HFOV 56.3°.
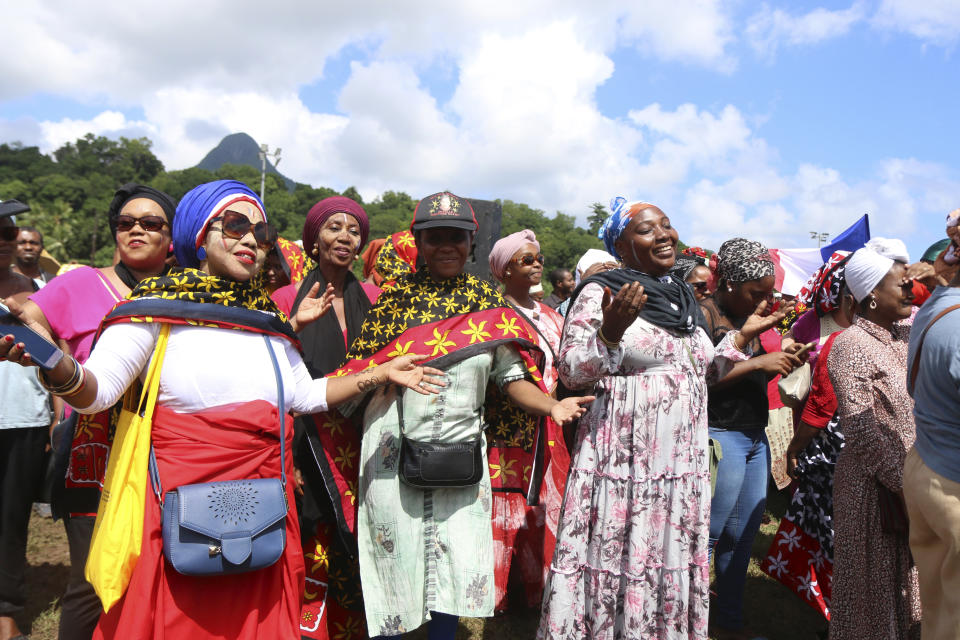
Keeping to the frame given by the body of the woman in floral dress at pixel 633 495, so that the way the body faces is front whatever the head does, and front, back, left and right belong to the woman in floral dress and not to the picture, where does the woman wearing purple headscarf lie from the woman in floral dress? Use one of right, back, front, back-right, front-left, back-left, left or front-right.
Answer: back-right

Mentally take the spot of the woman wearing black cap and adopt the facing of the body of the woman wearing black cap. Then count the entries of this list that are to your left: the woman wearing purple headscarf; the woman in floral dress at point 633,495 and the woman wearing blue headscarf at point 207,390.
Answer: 1

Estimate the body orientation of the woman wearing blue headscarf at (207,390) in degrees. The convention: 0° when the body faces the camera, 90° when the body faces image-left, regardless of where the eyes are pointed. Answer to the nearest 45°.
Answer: approximately 315°

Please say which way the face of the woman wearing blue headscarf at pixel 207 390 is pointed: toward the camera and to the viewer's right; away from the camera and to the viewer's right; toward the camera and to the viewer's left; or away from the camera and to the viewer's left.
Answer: toward the camera and to the viewer's right

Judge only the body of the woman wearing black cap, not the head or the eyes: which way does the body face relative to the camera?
toward the camera

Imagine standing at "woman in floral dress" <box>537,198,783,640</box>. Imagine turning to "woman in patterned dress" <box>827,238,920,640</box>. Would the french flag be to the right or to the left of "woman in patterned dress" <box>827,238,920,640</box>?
left

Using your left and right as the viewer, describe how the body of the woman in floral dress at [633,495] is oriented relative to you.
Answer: facing the viewer and to the right of the viewer

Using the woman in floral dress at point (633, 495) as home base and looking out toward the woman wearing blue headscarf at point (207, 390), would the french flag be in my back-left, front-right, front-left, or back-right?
back-right

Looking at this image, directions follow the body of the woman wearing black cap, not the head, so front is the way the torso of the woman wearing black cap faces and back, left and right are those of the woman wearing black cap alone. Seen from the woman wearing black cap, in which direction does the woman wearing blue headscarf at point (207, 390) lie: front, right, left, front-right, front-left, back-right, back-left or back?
front-right

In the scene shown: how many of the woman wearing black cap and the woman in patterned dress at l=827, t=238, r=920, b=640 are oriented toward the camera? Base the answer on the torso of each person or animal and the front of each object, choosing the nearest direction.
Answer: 1

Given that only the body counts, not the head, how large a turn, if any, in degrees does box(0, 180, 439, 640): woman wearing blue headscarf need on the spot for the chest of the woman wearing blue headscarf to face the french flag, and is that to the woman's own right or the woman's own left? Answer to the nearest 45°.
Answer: approximately 90° to the woman's own left
